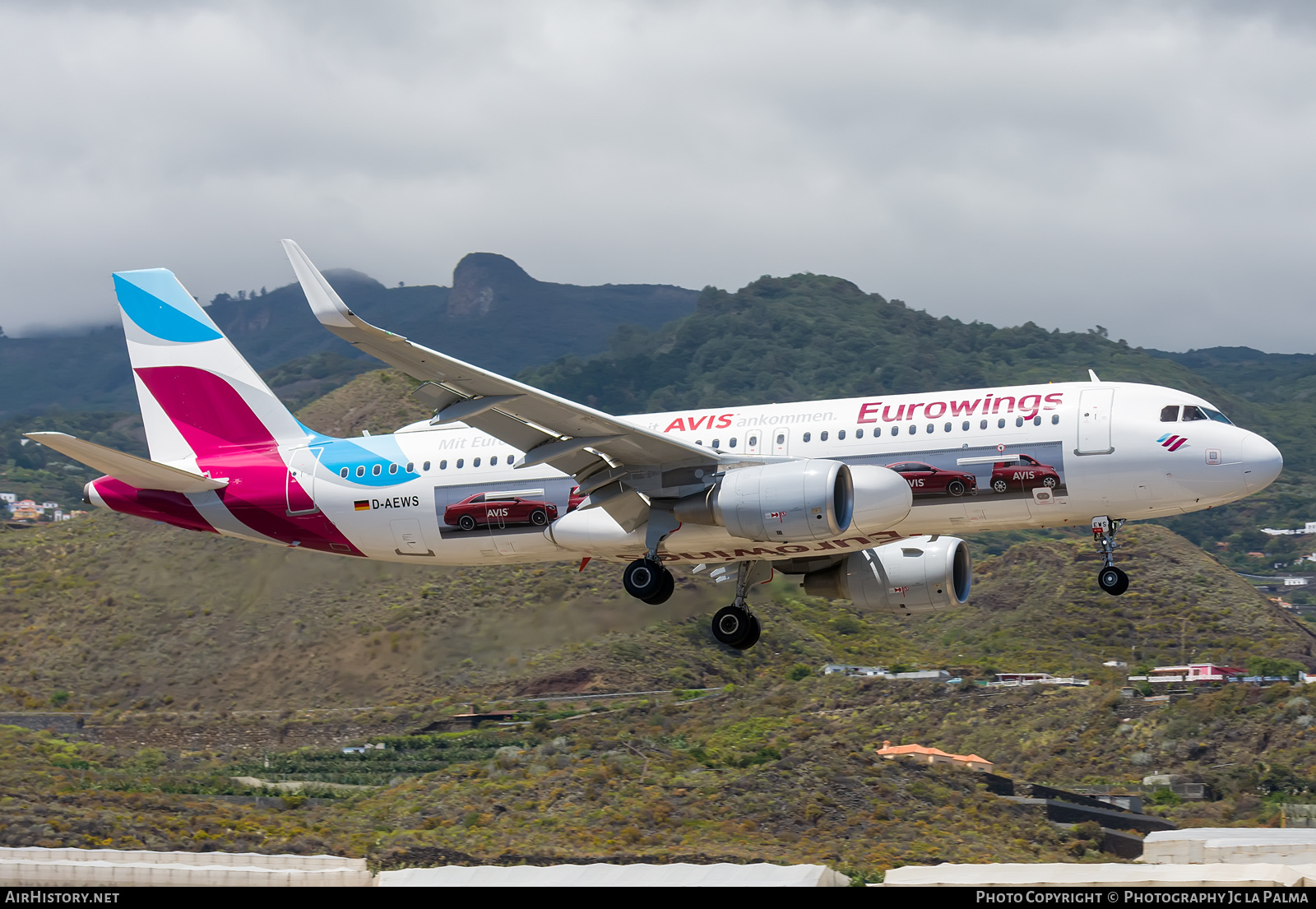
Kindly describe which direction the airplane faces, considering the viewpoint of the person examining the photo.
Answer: facing to the right of the viewer
